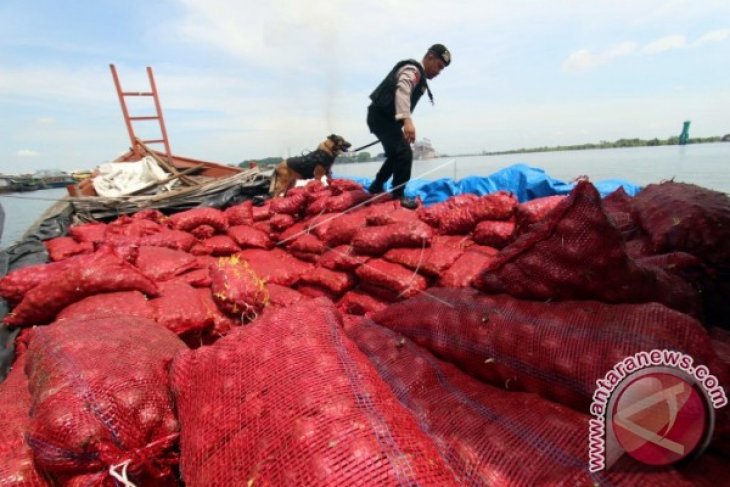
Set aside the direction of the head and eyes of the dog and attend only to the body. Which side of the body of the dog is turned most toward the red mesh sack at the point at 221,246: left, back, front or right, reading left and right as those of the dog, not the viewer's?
right

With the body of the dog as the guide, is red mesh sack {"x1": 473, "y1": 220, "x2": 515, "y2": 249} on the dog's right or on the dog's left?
on the dog's right

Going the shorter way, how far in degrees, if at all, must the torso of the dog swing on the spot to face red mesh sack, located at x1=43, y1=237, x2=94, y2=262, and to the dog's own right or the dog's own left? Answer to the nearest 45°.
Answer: approximately 135° to the dog's own right

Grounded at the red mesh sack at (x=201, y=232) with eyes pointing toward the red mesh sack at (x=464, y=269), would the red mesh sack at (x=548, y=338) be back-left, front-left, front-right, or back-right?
front-right

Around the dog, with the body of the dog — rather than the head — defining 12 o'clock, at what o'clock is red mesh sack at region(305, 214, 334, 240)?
The red mesh sack is roughly at 3 o'clock from the dog.

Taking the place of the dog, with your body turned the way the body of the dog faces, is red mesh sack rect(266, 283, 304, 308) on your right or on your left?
on your right

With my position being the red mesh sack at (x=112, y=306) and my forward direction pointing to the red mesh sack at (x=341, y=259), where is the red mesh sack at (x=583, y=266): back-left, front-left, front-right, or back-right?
front-right

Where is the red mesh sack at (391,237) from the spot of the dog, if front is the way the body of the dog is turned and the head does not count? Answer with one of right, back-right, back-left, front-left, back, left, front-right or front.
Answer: right

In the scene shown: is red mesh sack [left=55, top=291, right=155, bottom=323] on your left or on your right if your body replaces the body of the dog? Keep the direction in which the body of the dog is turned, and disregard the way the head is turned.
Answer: on your right

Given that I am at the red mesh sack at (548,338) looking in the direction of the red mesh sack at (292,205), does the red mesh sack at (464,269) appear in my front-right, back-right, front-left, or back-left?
front-right

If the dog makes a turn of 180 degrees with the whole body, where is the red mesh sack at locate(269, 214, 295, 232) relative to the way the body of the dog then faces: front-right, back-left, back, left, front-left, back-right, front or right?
left

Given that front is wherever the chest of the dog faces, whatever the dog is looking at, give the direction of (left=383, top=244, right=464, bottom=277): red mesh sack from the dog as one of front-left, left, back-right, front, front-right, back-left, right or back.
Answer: right

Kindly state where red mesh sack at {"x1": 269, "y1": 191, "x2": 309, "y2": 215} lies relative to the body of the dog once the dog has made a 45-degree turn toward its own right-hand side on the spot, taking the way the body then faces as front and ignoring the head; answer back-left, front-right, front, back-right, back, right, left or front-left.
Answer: front-right

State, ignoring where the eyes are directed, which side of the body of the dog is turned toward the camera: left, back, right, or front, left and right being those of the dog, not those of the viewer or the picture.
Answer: right

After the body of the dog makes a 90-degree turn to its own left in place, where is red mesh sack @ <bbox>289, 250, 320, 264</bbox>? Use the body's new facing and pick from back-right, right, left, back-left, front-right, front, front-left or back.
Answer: back

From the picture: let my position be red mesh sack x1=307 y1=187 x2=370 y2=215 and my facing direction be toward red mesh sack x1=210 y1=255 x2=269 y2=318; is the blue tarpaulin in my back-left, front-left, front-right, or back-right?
back-left

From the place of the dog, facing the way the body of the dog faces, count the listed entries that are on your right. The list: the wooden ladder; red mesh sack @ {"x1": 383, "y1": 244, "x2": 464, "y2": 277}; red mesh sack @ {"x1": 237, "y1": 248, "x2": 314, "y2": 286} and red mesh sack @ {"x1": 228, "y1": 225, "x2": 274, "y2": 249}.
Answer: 3

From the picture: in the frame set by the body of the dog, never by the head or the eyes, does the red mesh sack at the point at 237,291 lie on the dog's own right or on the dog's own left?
on the dog's own right
